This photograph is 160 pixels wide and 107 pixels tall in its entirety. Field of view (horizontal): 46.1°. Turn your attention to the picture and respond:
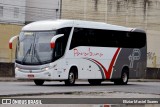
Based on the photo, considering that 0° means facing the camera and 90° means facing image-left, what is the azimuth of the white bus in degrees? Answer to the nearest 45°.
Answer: approximately 45°
